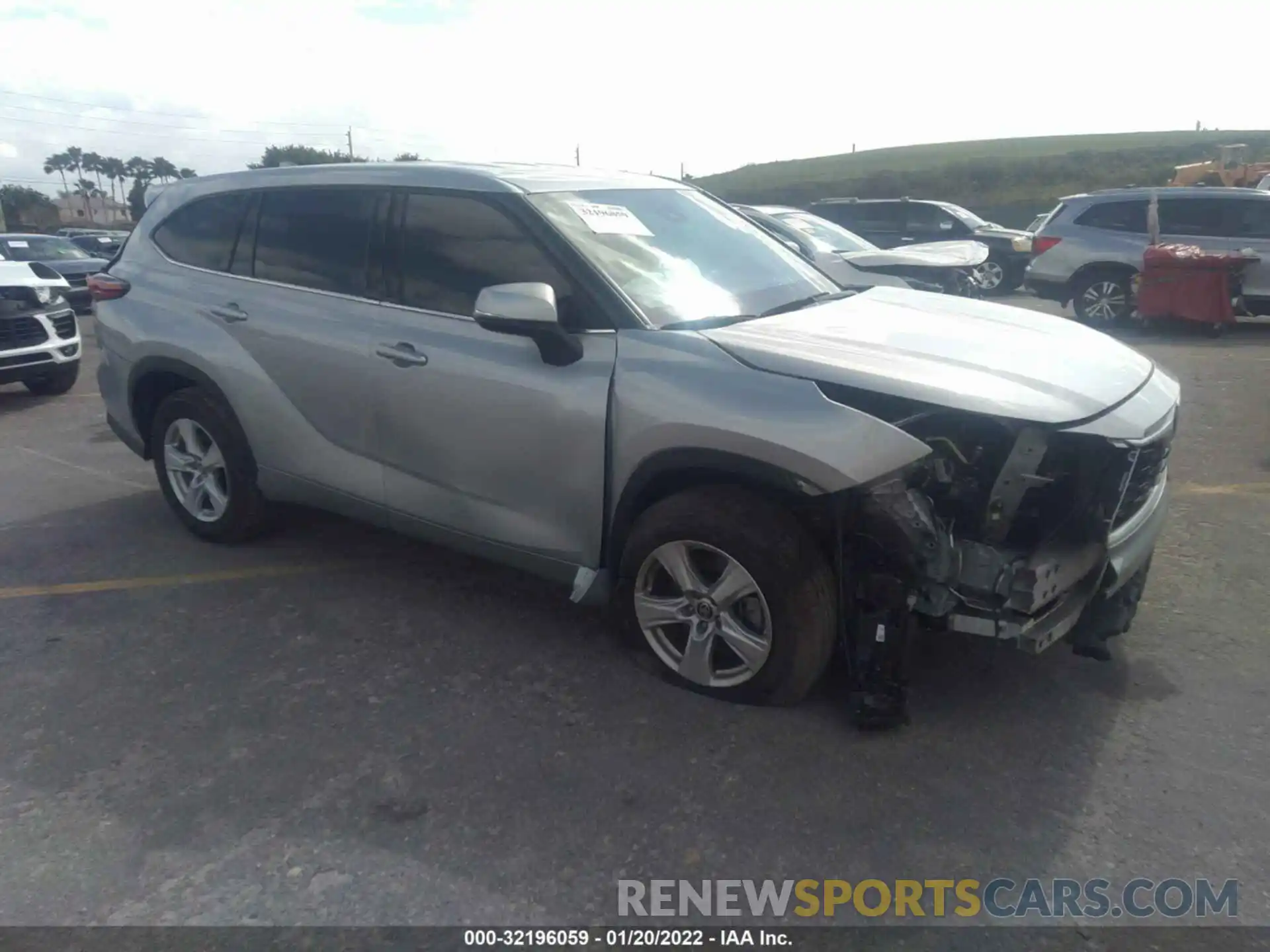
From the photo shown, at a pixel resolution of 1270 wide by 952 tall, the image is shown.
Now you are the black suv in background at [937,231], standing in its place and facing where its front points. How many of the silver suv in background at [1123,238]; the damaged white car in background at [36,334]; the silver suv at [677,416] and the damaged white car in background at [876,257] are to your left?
0

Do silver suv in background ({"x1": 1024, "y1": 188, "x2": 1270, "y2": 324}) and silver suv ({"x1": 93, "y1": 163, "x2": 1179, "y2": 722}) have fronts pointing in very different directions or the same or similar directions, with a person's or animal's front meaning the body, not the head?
same or similar directions

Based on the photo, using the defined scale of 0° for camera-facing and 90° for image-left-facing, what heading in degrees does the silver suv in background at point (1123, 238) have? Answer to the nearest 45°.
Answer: approximately 270°

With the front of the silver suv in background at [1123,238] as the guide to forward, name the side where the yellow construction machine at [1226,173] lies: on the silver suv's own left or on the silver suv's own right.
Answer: on the silver suv's own left

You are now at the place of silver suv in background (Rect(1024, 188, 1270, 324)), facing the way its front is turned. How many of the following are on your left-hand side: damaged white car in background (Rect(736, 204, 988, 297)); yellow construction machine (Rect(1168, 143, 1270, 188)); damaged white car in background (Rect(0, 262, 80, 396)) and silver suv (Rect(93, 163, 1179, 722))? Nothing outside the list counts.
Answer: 1

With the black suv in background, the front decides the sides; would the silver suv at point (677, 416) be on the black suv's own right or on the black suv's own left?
on the black suv's own right

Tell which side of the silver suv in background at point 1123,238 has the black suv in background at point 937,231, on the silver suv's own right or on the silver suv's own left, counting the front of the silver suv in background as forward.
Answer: on the silver suv's own left

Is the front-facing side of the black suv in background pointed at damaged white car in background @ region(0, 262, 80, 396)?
no

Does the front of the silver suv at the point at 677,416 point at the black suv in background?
no

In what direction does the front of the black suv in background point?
to the viewer's right

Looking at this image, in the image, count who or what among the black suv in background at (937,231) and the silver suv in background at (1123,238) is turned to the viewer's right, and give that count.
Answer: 2

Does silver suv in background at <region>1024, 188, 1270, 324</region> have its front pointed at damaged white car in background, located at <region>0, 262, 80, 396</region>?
no

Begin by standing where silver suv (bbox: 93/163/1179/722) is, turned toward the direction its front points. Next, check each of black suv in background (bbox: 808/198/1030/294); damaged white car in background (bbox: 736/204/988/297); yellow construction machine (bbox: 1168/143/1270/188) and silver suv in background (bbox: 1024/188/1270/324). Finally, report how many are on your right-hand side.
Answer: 0

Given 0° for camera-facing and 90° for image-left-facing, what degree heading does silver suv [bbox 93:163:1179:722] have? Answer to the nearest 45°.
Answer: approximately 315°

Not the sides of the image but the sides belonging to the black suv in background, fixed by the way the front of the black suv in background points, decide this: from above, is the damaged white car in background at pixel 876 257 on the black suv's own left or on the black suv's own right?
on the black suv's own right

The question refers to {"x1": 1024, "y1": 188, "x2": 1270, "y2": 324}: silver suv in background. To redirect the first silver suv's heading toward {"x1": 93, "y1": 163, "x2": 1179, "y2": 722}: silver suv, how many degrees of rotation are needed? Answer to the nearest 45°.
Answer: approximately 90° to its right

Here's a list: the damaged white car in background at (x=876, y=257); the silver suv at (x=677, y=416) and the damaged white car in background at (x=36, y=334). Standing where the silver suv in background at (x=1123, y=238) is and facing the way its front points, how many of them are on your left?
0
